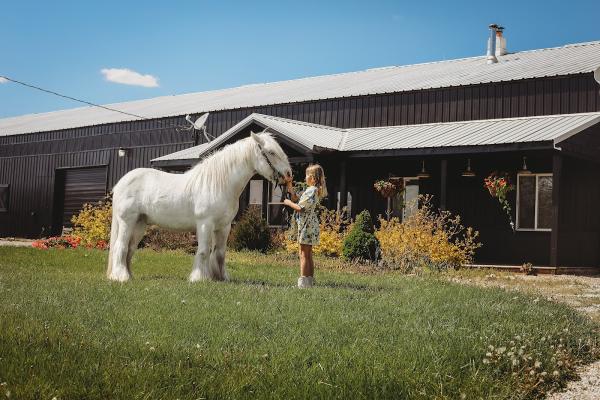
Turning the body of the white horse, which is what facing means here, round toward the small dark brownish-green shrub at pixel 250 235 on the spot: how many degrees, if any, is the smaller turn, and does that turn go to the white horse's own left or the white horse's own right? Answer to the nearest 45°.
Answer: approximately 90° to the white horse's own left

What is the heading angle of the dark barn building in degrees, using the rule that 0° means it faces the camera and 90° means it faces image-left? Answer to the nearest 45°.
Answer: approximately 45°

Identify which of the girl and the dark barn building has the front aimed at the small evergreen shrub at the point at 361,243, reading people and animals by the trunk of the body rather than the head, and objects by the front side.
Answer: the dark barn building

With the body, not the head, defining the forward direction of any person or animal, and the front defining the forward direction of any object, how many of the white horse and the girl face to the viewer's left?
1

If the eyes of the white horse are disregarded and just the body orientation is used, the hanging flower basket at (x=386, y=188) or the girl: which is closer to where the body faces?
the girl

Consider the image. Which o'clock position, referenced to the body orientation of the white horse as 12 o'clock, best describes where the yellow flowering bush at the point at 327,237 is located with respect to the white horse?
The yellow flowering bush is roughly at 10 o'clock from the white horse.

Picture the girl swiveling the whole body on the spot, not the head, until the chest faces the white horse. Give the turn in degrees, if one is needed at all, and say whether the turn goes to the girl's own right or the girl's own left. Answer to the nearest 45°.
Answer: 0° — they already face it

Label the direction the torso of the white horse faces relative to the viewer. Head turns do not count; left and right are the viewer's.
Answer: facing to the right of the viewer

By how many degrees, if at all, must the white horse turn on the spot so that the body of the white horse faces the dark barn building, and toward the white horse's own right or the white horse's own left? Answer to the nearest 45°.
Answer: approximately 45° to the white horse's own left

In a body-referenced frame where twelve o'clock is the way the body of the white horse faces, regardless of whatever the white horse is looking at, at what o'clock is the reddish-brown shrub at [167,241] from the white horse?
The reddish-brown shrub is roughly at 9 o'clock from the white horse.

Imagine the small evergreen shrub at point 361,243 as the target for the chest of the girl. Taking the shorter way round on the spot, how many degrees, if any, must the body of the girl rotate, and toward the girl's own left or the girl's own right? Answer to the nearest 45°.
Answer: approximately 90° to the girl's own right

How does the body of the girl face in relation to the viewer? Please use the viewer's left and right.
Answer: facing to the left of the viewer
